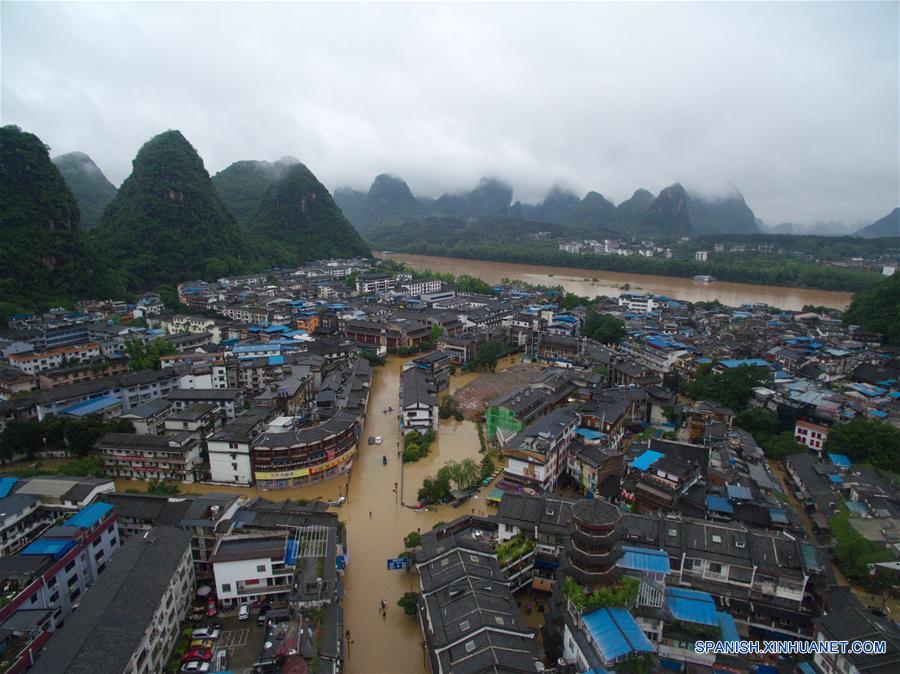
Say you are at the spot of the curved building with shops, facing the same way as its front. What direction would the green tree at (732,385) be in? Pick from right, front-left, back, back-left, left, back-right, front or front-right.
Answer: front-left

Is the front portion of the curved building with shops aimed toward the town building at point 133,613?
no

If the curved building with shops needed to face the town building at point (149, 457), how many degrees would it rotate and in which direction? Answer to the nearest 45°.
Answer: approximately 135° to its right

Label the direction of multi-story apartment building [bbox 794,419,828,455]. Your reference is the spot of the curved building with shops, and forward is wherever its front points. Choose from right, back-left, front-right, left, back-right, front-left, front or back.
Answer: front-left

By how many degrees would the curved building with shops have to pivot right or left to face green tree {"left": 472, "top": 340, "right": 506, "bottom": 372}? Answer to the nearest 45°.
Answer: approximately 90° to its left

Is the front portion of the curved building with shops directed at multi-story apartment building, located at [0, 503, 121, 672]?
no

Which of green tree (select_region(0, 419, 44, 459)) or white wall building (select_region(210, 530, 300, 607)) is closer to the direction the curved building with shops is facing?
the white wall building

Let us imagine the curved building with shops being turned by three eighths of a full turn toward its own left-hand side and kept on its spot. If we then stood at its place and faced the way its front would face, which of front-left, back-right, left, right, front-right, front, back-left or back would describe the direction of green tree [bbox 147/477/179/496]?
left

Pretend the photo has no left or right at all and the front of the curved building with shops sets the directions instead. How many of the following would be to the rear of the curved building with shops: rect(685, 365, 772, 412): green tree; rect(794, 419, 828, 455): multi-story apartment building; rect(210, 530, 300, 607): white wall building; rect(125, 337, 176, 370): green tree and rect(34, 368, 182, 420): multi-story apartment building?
2

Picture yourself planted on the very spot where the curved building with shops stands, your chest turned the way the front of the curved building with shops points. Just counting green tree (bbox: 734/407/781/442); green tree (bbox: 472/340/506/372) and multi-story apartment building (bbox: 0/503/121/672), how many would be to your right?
1

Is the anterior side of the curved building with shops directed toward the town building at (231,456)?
no

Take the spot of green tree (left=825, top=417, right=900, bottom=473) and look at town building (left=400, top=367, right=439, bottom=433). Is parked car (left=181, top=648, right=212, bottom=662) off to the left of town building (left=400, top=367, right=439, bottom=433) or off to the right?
left

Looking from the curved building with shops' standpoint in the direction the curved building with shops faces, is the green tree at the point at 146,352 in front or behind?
behind

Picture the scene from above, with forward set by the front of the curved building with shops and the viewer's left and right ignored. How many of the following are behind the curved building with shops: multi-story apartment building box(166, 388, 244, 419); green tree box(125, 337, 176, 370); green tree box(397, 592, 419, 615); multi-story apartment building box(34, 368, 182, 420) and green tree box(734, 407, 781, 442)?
3

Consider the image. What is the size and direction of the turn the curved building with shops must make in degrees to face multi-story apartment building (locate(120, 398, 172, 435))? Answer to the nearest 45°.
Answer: approximately 180°

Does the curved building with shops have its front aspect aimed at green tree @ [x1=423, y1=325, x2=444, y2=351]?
no

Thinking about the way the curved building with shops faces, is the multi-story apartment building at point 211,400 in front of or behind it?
behind

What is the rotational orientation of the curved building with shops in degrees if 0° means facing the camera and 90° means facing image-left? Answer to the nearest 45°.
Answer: approximately 315°

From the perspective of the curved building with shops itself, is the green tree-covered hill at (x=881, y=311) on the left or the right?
on its left
